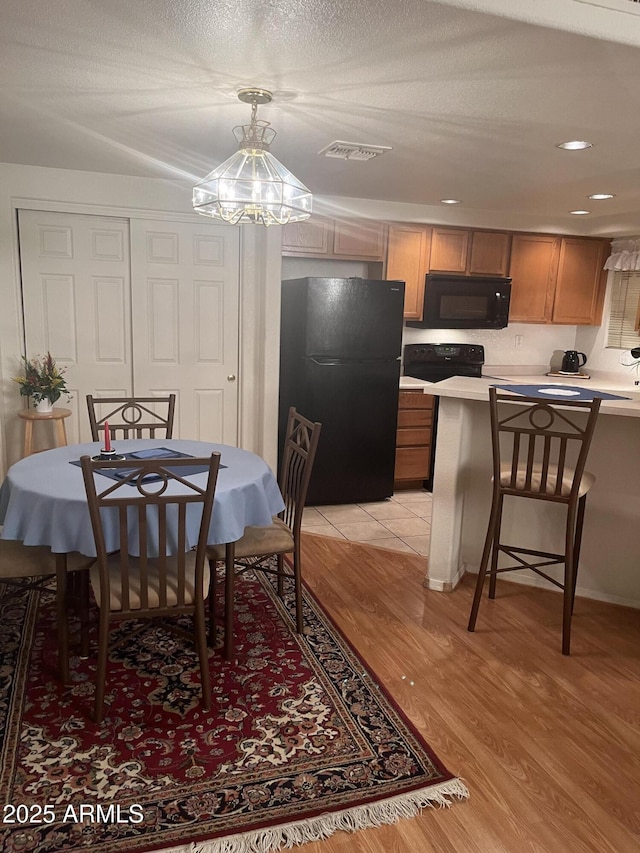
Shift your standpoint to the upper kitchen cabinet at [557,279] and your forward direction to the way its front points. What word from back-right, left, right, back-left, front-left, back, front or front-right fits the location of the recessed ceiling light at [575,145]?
front

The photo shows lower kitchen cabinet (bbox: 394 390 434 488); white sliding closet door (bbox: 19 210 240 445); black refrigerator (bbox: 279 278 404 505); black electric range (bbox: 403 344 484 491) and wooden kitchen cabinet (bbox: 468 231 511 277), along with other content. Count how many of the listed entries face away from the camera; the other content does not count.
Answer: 0

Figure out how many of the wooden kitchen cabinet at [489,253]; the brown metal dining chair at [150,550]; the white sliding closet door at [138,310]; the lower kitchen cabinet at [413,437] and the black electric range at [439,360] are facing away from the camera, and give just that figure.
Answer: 1

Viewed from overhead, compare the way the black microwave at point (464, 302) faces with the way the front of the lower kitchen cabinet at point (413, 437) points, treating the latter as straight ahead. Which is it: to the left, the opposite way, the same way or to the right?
the same way

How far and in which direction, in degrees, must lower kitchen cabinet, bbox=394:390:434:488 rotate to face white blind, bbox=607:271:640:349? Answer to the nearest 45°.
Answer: approximately 135° to its left

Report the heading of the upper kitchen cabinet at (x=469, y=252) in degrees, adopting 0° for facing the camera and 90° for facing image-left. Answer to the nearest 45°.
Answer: approximately 0°

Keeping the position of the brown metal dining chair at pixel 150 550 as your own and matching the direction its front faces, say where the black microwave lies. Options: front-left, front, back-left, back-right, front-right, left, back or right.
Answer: front-right

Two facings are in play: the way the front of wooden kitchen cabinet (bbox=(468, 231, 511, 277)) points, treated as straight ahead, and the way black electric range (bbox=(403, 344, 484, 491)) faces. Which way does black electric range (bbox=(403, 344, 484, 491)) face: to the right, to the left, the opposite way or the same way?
the same way

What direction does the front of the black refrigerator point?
toward the camera

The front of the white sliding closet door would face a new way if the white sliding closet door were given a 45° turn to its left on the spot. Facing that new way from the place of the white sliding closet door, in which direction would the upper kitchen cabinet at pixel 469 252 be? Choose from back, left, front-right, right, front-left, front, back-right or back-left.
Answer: front-left

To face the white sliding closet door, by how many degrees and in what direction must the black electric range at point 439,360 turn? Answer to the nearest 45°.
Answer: approximately 45° to its right

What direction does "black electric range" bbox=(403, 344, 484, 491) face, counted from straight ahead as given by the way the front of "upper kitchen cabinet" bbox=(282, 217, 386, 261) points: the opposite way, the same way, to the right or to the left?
the same way

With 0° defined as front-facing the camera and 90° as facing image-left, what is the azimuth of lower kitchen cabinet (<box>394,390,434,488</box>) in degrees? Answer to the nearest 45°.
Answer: approximately 0°

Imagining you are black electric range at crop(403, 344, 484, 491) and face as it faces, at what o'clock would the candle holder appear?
The candle holder is roughly at 1 o'clock from the black electric range.

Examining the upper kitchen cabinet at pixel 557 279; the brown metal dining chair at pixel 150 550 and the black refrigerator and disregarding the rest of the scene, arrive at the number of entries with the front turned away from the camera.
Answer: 1

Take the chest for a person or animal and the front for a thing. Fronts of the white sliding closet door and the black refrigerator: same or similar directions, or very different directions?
same or similar directions

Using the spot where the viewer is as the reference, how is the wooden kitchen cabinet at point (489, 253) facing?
facing the viewer

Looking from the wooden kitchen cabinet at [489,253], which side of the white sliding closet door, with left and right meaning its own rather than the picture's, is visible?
left

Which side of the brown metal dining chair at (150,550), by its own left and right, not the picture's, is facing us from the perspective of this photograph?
back
